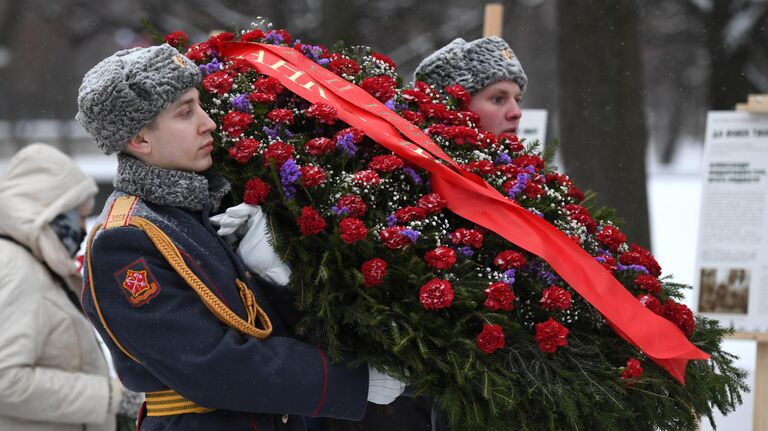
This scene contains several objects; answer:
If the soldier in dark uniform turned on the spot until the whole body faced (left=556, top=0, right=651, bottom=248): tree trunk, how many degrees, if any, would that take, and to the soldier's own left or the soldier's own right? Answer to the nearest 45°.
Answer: approximately 45° to the soldier's own left

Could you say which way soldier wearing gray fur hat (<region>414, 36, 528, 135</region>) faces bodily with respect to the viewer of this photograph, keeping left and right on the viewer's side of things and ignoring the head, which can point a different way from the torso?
facing the viewer and to the right of the viewer

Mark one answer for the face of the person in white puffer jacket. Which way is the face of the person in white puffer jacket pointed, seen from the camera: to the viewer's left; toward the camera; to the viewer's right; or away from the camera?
to the viewer's right

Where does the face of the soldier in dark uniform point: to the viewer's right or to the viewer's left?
to the viewer's right

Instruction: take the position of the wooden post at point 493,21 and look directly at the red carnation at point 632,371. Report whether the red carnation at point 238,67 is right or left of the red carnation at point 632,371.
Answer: right

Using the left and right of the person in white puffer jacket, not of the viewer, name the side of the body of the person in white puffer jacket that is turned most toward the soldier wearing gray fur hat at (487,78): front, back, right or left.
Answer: front

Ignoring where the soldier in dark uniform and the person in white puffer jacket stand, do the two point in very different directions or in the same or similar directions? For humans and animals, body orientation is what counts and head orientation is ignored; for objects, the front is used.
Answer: same or similar directions

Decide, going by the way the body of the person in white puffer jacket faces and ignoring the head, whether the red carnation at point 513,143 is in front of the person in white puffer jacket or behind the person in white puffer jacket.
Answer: in front

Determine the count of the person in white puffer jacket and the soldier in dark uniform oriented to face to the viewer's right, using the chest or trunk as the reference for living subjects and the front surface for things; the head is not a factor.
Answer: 2

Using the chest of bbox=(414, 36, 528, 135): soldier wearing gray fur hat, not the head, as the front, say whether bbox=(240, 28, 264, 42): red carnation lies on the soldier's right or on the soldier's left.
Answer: on the soldier's right

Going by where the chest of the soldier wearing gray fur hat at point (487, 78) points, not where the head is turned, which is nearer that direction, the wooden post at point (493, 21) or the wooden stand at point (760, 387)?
the wooden stand

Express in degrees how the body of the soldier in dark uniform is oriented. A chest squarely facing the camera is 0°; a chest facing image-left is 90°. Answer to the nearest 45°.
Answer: approximately 270°

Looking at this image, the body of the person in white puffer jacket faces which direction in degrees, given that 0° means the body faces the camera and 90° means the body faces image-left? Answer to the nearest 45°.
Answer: approximately 270°

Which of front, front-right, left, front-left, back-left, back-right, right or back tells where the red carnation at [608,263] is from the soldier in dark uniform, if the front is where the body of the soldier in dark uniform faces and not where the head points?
front
